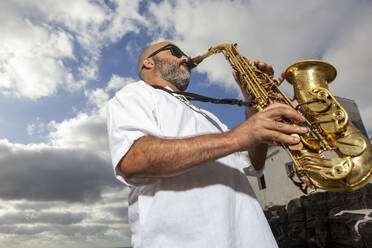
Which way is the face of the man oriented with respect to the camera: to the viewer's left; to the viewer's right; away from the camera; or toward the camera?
to the viewer's right

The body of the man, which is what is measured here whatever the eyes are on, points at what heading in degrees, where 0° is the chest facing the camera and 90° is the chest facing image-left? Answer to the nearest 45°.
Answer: approximately 270°
